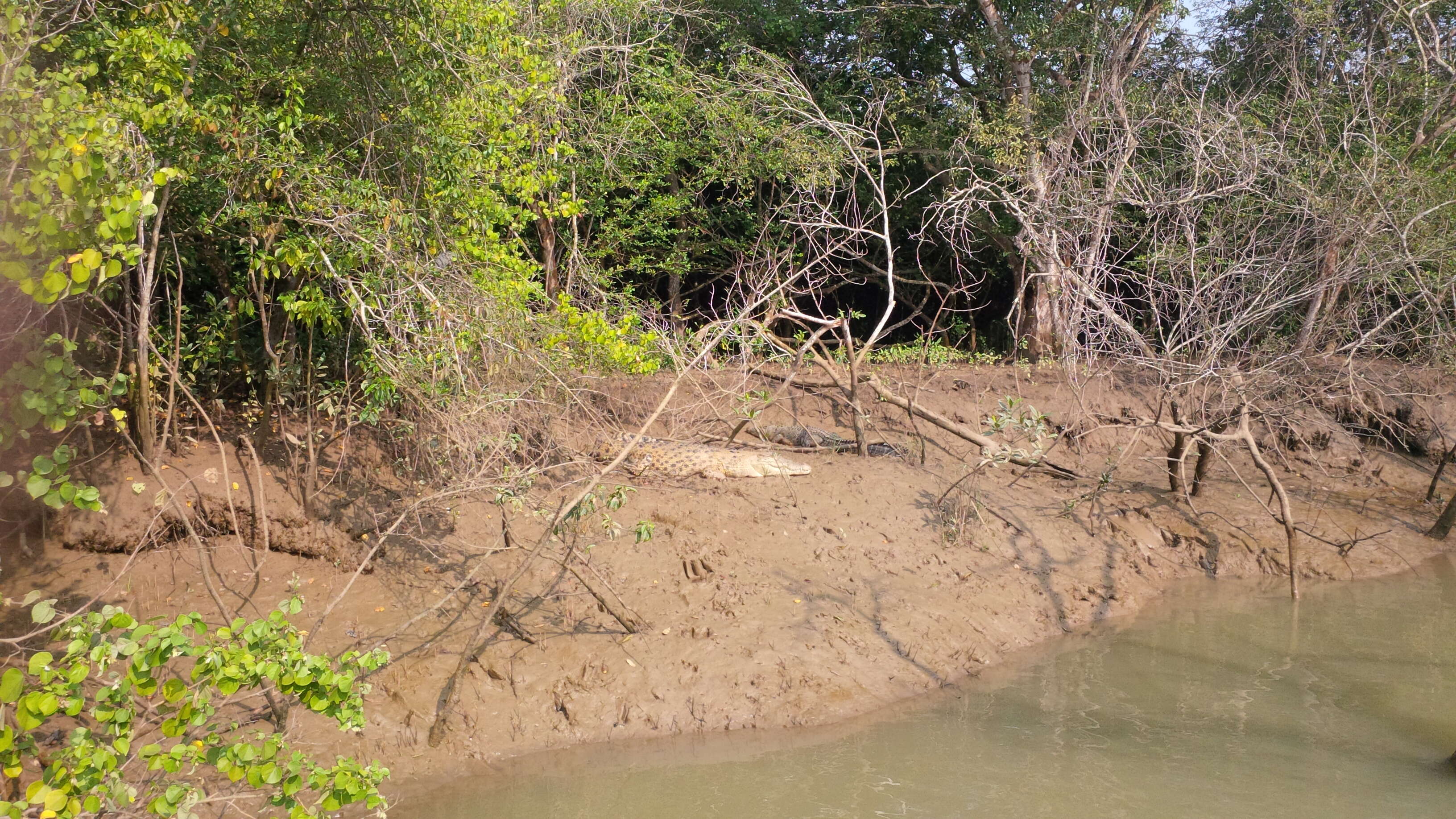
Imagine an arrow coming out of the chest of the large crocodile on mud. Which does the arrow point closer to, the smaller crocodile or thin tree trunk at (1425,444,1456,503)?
the thin tree trunk

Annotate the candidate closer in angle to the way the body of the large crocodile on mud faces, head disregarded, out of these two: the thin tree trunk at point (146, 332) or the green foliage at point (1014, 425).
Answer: the green foliage

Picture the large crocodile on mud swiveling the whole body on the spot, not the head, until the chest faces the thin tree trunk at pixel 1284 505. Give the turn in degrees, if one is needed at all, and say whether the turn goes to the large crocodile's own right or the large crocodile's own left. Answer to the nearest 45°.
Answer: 0° — it already faces it

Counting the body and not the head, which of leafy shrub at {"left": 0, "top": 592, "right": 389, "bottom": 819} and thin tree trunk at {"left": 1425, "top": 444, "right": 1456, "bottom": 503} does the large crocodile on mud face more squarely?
the thin tree trunk

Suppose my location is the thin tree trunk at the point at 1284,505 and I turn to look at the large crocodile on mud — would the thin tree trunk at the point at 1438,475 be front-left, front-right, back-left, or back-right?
back-right

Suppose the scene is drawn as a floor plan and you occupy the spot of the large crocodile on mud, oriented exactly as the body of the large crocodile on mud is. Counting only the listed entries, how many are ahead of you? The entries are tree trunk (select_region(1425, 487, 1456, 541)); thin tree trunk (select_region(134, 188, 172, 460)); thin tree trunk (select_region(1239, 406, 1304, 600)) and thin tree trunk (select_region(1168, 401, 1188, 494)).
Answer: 3

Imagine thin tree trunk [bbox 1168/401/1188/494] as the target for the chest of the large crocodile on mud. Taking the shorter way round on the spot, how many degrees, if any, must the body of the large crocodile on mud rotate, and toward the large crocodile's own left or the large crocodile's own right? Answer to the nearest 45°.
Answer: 0° — it already faces it

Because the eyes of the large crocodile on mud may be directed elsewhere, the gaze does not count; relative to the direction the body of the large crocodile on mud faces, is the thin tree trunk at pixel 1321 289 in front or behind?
in front

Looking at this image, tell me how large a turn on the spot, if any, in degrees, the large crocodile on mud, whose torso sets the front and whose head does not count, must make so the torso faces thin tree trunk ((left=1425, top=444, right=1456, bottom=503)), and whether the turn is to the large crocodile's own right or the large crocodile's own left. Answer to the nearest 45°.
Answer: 0° — it already faces it

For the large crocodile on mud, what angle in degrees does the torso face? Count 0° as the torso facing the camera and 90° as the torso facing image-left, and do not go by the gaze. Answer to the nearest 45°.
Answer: approximately 270°

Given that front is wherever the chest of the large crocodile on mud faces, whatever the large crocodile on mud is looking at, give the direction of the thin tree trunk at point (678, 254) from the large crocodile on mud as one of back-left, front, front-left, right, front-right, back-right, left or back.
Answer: left
